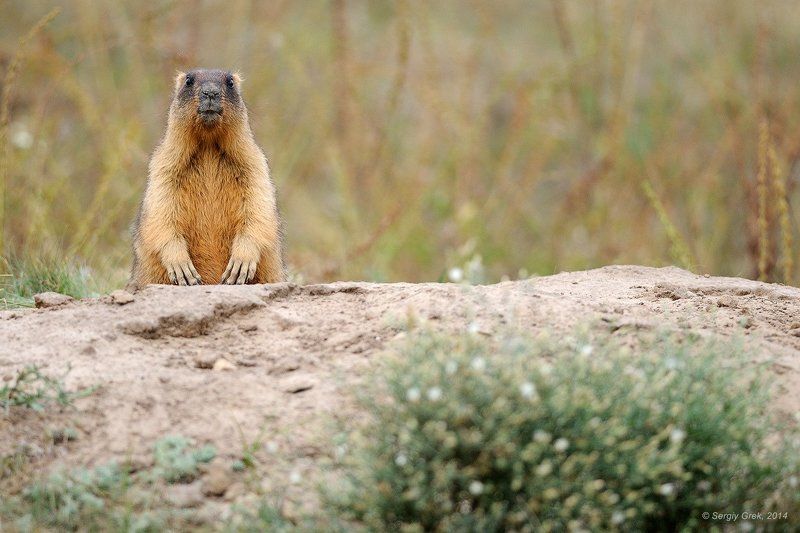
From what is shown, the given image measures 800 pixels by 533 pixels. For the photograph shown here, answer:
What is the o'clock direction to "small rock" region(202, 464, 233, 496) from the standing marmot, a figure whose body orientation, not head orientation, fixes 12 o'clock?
The small rock is roughly at 12 o'clock from the standing marmot.

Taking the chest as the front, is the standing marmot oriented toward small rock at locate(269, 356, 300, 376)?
yes

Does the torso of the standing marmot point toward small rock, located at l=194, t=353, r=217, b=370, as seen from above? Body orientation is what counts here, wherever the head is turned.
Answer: yes

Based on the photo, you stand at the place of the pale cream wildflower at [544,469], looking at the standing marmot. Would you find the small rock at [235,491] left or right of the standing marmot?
left

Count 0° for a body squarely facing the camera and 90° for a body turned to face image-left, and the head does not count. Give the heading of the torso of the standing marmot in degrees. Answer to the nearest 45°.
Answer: approximately 0°
